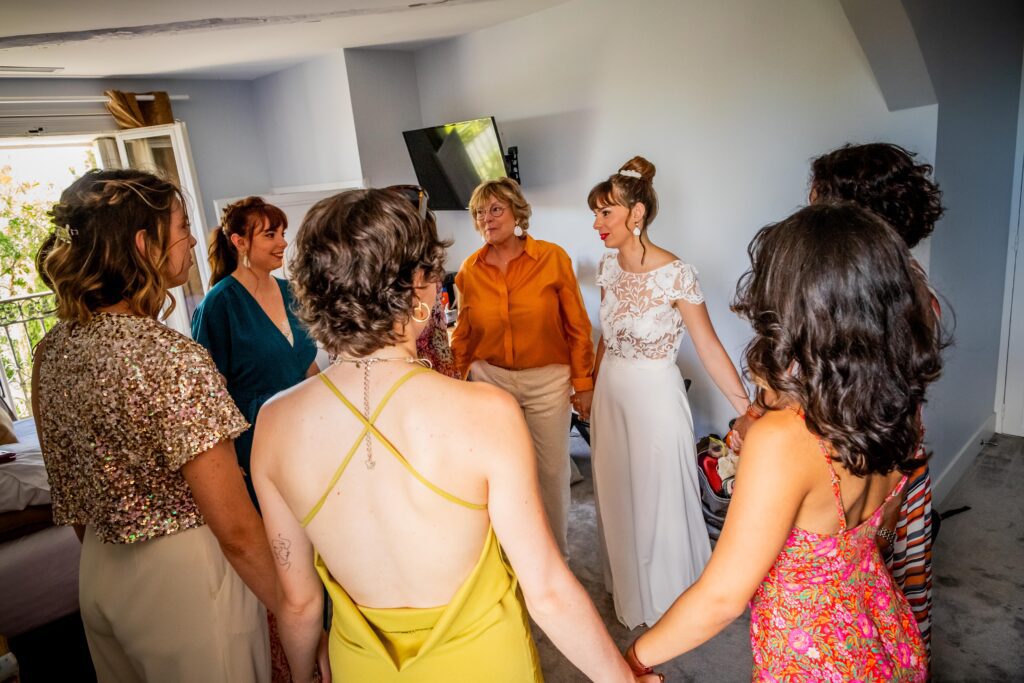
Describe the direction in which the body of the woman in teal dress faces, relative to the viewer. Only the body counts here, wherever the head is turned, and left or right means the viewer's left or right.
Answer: facing the viewer and to the right of the viewer

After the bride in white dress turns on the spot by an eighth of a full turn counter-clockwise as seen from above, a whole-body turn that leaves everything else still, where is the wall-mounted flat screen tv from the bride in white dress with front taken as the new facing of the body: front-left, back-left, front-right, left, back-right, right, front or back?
back-right

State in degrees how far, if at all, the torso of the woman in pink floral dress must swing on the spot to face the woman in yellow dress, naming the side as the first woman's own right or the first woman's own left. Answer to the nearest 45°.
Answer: approximately 90° to the first woman's own left

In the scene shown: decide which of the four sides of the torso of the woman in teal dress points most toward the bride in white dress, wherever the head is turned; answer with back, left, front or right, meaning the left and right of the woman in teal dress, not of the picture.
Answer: front

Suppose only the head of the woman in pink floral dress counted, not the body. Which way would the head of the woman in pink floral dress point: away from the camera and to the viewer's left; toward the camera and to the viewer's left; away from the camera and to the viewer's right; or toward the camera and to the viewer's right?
away from the camera and to the viewer's left

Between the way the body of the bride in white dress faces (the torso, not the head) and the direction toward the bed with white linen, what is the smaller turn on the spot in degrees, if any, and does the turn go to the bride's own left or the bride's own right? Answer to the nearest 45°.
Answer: approximately 45° to the bride's own right

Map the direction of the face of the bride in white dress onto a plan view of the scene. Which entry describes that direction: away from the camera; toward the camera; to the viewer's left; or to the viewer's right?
to the viewer's left

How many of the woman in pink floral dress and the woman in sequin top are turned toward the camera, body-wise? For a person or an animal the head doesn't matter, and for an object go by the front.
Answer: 0

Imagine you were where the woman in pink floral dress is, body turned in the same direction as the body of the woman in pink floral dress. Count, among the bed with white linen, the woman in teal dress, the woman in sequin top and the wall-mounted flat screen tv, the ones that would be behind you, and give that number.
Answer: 0

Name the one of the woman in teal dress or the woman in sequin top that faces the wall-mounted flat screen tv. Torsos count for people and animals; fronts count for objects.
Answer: the woman in sequin top

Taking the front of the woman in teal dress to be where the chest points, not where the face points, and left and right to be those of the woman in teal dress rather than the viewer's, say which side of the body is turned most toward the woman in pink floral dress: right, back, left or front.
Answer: front

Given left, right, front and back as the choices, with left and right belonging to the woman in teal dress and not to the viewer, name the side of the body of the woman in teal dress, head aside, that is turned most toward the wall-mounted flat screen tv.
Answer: left

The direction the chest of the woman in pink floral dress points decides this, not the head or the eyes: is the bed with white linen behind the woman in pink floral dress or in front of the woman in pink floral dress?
in front

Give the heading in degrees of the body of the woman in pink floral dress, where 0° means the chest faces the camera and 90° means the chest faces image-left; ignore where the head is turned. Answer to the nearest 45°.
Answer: approximately 135°

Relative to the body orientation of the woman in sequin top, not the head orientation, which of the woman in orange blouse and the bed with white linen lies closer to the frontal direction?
the woman in orange blouse

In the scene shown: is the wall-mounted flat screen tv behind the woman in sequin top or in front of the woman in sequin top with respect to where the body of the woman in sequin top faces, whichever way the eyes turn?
in front

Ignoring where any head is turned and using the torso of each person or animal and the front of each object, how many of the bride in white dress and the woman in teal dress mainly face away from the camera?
0

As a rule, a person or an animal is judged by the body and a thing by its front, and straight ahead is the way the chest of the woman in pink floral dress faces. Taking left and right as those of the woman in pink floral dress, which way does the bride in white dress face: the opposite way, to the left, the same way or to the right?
to the left
